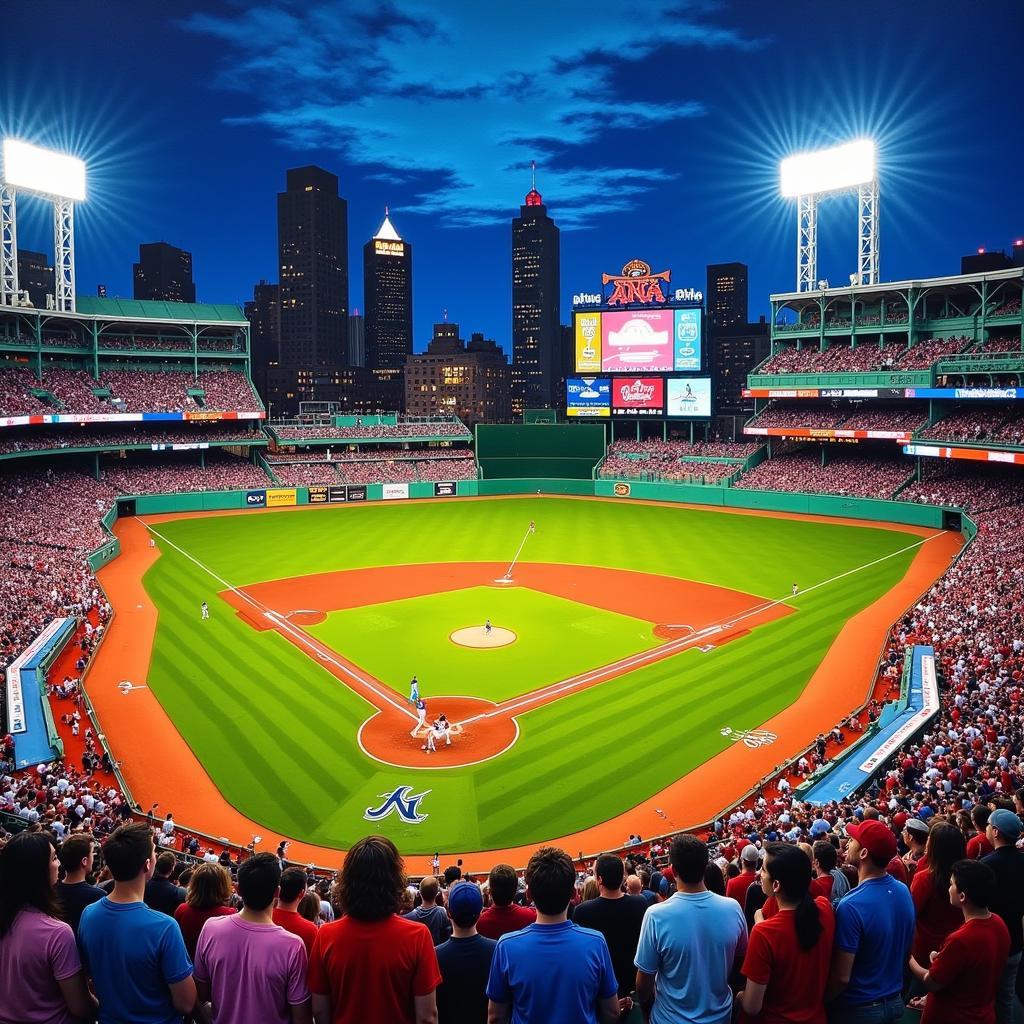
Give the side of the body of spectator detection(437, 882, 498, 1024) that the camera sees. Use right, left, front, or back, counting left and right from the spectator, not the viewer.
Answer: back

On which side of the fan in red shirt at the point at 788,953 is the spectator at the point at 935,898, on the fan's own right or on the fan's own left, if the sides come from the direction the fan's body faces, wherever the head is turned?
on the fan's own right

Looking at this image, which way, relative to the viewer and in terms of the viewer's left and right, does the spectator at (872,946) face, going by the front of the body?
facing away from the viewer and to the left of the viewer

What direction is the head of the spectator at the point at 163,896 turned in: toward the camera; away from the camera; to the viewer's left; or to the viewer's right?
away from the camera

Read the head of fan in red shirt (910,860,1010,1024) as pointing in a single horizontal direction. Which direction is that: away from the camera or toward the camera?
away from the camera

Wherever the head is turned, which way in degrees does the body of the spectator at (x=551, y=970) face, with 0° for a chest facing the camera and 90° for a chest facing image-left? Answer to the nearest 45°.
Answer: approximately 180°

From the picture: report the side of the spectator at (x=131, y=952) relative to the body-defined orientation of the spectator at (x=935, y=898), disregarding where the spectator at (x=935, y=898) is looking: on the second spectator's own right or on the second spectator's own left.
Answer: on the second spectator's own left

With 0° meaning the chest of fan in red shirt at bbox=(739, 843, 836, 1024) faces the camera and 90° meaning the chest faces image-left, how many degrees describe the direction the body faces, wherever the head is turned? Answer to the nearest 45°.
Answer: approximately 135°

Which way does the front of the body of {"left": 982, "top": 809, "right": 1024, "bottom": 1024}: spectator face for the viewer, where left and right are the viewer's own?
facing away from the viewer and to the left of the viewer
